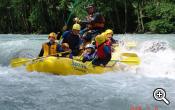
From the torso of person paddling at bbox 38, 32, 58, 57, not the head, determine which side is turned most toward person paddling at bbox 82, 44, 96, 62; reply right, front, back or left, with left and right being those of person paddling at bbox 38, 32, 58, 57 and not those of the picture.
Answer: left

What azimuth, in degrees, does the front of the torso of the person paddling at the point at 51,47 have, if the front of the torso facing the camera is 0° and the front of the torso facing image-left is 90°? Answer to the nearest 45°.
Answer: approximately 0°

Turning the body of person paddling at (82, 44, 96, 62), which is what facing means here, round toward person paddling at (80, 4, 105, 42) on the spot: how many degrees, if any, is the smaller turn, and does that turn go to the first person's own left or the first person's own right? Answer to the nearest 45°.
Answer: approximately 135° to the first person's own right

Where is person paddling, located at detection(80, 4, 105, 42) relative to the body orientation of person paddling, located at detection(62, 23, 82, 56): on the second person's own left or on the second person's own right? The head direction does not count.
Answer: on the second person's own left

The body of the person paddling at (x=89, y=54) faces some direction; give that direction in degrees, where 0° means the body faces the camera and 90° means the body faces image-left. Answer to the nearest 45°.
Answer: approximately 45°
